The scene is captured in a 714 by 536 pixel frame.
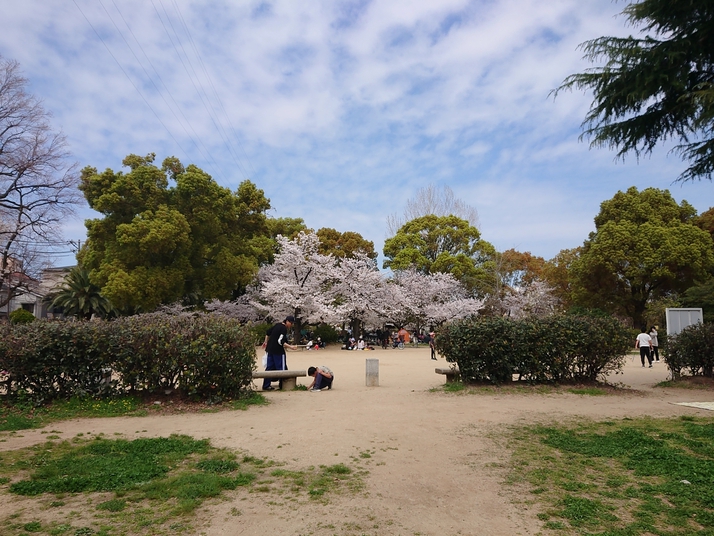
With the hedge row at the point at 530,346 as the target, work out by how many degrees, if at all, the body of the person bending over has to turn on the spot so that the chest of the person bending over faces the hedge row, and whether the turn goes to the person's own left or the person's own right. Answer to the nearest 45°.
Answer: approximately 180°

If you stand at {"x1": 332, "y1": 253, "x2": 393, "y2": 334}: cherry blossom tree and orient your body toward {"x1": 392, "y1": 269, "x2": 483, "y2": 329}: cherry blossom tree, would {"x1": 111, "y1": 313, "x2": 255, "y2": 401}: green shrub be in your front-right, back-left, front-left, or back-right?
back-right

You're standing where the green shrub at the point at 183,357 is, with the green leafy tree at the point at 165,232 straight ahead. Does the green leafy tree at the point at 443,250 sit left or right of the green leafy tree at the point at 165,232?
right

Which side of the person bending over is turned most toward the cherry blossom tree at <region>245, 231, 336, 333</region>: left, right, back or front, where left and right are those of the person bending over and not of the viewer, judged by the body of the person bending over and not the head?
right

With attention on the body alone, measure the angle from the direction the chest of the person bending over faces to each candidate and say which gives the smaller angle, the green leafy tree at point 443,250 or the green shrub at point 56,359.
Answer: the green shrub

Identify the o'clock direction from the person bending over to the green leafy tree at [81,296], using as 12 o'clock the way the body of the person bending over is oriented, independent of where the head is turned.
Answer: The green leafy tree is roughly at 2 o'clock from the person bending over.

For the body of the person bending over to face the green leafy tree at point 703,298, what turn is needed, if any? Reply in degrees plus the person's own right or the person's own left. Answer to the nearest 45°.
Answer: approximately 135° to the person's own right

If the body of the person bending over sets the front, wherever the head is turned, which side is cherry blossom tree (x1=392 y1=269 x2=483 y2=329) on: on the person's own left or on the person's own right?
on the person's own right

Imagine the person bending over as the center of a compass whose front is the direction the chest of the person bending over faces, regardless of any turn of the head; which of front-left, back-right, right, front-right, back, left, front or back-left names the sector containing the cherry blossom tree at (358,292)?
right

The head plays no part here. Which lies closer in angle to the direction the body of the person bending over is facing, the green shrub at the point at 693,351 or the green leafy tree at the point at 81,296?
the green leafy tree

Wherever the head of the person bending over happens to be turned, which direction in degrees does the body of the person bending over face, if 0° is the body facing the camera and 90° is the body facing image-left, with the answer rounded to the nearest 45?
approximately 90°

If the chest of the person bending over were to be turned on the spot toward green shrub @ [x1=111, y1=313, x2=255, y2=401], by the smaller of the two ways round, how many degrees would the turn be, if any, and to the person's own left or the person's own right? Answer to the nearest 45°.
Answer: approximately 45° to the person's own left

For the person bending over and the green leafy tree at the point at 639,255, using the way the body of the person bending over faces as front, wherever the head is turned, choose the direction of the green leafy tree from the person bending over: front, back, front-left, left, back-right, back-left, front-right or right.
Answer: back-right

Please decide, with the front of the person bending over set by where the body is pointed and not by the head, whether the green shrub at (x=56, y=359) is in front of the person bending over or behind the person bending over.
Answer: in front
